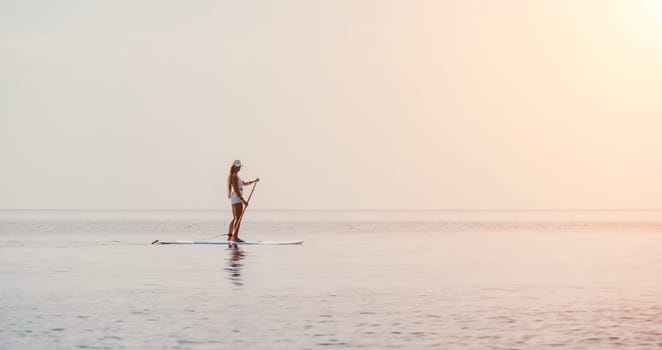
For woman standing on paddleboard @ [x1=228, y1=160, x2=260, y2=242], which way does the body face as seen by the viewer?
to the viewer's right
